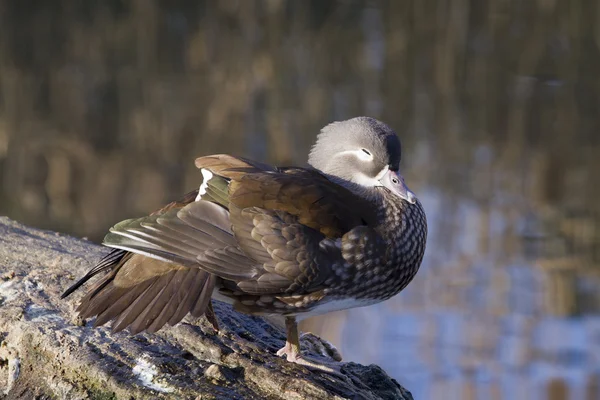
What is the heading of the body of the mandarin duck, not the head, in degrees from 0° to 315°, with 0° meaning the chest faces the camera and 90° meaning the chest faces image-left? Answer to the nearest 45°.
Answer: approximately 270°
